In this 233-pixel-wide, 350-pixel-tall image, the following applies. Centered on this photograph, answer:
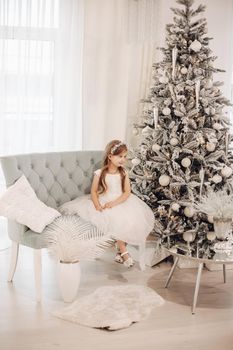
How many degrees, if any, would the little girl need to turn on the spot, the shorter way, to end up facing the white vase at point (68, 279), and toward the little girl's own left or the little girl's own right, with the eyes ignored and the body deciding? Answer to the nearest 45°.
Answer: approximately 90° to the little girl's own right

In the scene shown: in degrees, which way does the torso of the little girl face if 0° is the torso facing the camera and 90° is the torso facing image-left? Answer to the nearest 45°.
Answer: approximately 315°

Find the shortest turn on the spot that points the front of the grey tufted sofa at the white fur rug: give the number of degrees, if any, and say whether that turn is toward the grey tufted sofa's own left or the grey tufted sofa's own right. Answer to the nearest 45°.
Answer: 0° — it already faces it

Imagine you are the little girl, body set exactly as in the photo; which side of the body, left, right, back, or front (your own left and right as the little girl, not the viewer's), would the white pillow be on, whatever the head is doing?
right

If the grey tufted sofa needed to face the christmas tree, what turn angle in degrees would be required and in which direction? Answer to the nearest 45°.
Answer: approximately 45° to its left

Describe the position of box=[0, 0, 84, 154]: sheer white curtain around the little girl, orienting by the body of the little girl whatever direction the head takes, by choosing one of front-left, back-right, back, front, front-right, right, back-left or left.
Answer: back

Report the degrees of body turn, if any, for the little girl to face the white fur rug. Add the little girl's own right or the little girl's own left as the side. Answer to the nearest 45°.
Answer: approximately 45° to the little girl's own right

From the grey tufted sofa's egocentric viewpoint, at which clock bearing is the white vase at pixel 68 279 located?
The white vase is roughly at 1 o'clock from the grey tufted sofa.

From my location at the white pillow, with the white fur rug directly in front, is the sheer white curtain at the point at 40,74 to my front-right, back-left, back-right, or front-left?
back-left
